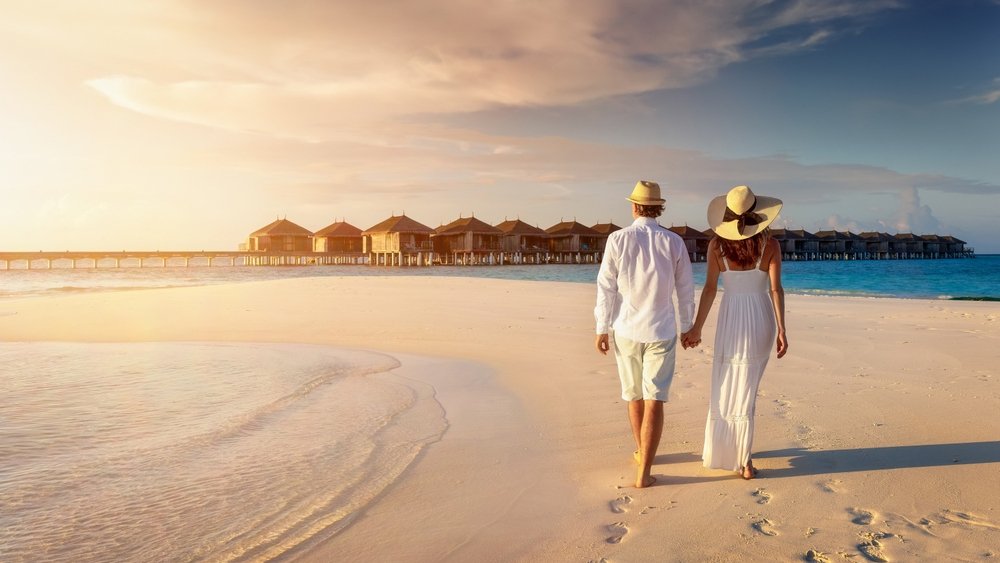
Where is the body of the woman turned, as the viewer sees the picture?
away from the camera

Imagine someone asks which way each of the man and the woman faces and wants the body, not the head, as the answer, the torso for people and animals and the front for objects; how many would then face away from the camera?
2

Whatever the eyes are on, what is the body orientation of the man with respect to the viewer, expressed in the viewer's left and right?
facing away from the viewer

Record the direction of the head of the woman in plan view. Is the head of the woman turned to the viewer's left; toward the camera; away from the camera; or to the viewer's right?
away from the camera

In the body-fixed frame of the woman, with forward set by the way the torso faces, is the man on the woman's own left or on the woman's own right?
on the woman's own left

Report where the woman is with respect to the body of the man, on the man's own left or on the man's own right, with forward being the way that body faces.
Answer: on the man's own right
